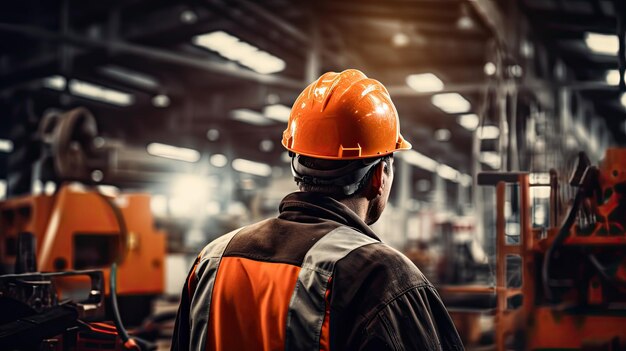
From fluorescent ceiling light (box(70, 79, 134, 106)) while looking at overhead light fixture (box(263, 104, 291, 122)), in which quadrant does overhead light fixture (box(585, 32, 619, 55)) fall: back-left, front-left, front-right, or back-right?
front-right

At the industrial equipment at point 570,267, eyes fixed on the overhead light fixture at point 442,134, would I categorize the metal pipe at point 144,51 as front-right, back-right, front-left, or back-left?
front-left

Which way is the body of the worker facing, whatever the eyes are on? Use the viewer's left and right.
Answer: facing away from the viewer and to the right of the viewer

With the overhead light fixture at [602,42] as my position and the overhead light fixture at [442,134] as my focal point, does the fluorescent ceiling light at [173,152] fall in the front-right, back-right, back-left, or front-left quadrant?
front-left

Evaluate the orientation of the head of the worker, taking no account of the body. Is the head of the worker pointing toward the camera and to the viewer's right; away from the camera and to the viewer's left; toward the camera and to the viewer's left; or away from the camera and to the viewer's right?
away from the camera and to the viewer's right

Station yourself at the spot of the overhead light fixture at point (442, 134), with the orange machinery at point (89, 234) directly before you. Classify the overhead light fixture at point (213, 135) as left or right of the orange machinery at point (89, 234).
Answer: right

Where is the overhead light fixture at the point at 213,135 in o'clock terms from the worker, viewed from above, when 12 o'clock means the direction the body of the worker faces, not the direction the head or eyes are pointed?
The overhead light fixture is roughly at 10 o'clock from the worker.

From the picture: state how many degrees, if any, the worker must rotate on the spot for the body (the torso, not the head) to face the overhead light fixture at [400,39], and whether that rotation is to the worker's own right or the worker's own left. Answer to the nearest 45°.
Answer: approximately 45° to the worker's own left

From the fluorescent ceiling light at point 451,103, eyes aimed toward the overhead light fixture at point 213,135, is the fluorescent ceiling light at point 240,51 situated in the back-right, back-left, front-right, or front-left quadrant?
front-left

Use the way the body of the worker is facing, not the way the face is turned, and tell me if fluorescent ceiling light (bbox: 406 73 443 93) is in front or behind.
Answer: in front

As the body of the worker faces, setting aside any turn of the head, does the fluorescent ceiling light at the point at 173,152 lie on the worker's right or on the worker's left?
on the worker's left

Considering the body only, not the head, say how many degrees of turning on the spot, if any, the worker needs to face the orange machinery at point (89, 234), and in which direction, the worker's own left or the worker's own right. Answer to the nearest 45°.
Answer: approximately 90° to the worker's own left

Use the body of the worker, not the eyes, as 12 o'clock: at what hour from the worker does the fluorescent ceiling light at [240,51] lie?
The fluorescent ceiling light is roughly at 10 o'clock from the worker.

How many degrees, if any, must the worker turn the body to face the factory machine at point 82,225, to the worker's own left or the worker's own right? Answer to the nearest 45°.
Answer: approximately 90° to the worker's own left
